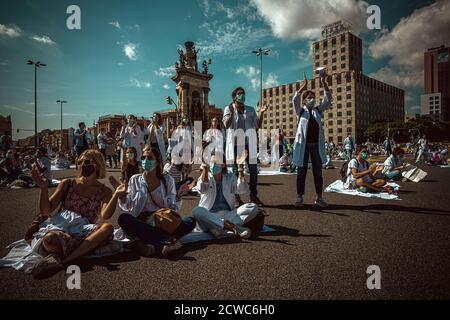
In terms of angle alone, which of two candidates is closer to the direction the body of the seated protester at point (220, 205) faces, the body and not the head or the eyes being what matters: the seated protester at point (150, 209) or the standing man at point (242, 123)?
the seated protester

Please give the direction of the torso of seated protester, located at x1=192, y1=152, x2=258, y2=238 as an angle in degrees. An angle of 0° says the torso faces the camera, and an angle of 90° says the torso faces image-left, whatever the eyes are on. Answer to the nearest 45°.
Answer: approximately 0°

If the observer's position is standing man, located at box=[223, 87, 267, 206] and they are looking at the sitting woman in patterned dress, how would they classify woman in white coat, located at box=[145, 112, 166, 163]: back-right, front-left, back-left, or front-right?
back-right

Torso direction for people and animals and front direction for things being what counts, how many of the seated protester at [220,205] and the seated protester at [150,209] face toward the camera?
2

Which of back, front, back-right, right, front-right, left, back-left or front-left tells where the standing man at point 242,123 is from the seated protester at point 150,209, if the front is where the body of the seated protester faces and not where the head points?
back-left

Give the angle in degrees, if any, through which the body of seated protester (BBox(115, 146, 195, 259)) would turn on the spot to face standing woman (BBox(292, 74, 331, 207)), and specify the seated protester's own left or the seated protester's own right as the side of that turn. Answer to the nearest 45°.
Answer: approximately 135° to the seated protester's own left

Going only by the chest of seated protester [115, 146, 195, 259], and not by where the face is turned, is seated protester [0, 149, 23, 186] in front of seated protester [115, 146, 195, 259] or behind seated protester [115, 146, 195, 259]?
behind

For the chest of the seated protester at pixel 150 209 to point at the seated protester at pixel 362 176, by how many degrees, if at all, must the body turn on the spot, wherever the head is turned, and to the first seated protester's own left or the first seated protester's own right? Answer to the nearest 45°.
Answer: approximately 135° to the first seated protester's own left

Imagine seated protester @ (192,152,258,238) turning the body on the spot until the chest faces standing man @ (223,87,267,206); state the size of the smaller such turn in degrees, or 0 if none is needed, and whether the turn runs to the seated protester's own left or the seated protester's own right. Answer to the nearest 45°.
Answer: approximately 180°

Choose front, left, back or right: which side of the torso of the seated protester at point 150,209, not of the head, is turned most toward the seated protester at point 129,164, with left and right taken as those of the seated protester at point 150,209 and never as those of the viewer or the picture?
back

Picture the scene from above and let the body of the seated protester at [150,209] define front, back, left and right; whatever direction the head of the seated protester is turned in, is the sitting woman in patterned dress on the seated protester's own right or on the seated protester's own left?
on the seated protester's own right

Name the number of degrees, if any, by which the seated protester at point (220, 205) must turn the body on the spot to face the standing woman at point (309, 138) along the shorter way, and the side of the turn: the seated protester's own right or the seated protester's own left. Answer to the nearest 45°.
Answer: approximately 135° to the seated protester's own left
